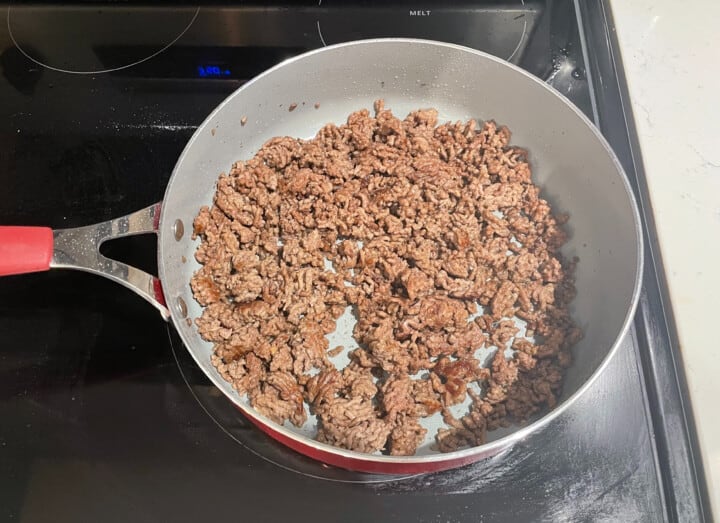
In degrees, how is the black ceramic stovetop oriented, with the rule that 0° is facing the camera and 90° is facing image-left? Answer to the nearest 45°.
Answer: approximately 0°
